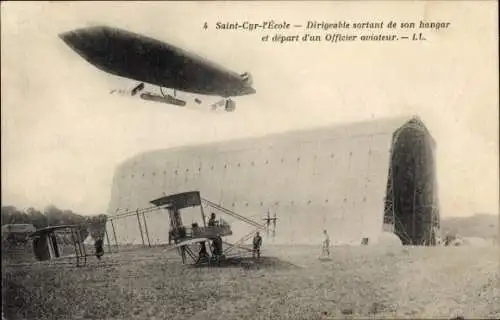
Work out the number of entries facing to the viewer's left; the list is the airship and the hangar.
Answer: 1

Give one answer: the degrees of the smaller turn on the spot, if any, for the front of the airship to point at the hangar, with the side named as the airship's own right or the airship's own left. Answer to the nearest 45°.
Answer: approximately 180°

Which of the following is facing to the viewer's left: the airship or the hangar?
the airship

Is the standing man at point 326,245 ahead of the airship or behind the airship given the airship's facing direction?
behind

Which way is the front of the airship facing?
to the viewer's left

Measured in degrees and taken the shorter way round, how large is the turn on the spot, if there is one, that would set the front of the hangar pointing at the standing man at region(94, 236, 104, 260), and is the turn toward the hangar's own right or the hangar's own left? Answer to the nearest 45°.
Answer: approximately 135° to the hangar's own right

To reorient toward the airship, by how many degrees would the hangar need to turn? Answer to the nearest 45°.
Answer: approximately 135° to its right

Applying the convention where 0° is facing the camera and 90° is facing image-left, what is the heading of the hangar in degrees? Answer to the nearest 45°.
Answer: approximately 315°
